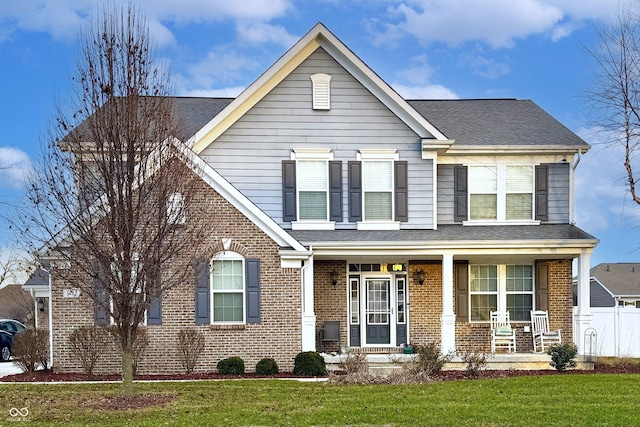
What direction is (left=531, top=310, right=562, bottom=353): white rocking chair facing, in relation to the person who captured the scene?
facing the viewer and to the right of the viewer

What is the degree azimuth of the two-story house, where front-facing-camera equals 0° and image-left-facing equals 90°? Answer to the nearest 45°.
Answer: approximately 0°

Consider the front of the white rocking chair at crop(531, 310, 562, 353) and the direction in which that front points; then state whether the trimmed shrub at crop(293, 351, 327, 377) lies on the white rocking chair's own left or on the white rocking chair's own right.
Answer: on the white rocking chair's own right
